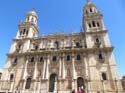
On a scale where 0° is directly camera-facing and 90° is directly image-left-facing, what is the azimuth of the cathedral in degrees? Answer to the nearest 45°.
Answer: approximately 0°
